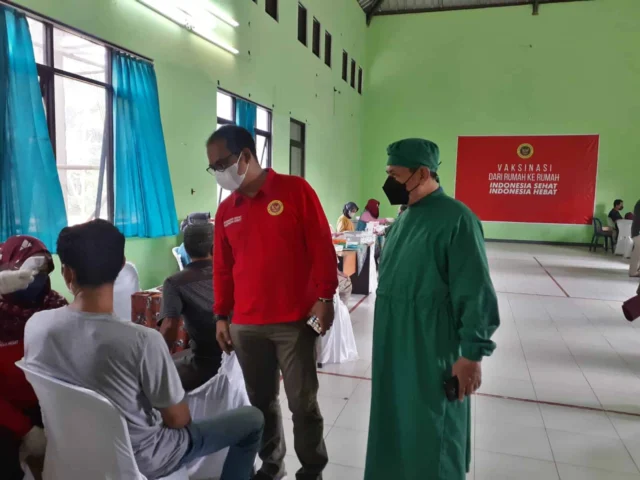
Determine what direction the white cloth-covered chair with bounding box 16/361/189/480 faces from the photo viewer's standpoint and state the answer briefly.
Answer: facing away from the viewer and to the right of the viewer

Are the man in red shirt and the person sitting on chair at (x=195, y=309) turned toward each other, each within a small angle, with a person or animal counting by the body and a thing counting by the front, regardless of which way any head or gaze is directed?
no

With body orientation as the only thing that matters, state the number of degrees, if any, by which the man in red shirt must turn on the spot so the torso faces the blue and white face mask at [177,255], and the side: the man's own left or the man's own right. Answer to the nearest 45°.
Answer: approximately 135° to the man's own right

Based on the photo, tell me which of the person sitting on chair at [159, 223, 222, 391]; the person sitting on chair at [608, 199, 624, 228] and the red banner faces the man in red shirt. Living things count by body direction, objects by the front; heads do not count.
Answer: the red banner

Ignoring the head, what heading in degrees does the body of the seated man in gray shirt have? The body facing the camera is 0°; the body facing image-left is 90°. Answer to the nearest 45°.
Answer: approximately 225°

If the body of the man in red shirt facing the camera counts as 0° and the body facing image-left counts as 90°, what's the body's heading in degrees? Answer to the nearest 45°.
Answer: approximately 45°

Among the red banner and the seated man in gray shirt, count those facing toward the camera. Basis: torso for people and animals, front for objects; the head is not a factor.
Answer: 1

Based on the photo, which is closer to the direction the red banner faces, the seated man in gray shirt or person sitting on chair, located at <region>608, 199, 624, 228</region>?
the seated man in gray shirt

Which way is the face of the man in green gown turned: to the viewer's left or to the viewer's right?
to the viewer's left

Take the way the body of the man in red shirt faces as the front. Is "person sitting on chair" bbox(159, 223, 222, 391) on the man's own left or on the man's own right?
on the man's own right

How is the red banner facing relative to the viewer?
toward the camera

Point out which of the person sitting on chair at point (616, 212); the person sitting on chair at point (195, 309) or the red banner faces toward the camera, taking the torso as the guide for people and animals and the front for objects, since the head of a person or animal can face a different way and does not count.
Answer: the red banner

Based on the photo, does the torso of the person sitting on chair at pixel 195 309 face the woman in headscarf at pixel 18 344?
no

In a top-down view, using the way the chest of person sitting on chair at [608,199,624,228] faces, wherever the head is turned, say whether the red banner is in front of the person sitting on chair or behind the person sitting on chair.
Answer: behind

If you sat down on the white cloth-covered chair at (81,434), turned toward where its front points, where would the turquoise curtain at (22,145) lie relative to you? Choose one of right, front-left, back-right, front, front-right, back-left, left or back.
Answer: front-left

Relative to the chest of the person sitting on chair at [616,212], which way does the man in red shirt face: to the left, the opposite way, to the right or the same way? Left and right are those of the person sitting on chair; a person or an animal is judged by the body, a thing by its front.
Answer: to the right

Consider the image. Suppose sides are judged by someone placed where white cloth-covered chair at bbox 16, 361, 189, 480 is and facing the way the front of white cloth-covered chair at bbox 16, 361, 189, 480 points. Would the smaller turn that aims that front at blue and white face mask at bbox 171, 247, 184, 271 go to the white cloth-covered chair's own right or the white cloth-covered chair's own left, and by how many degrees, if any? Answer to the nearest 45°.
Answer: approximately 45° to the white cloth-covered chair's own left

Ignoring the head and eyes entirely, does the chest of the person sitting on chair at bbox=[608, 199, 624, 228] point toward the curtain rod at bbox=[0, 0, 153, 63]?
no

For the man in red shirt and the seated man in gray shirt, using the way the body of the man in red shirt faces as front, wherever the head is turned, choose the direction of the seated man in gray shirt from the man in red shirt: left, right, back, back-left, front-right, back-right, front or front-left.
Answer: front
